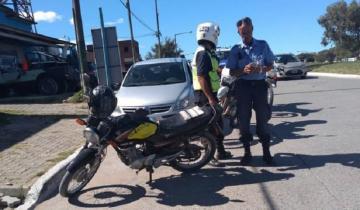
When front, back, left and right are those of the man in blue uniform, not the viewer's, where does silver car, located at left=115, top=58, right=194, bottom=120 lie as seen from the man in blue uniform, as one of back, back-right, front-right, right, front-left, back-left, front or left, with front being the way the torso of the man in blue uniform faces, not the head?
back-right

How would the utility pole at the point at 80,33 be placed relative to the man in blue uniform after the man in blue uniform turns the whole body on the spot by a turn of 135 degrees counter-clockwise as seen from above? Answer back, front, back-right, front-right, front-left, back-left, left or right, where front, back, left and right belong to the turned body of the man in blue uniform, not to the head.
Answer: left

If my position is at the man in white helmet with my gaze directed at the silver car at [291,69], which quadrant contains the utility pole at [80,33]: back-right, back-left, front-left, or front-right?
front-left

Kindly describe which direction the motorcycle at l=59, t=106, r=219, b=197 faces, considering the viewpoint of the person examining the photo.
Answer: facing the viewer and to the left of the viewer

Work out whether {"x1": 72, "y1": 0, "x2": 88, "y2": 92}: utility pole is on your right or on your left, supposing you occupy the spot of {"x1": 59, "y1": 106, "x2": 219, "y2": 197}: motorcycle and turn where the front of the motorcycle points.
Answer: on your right

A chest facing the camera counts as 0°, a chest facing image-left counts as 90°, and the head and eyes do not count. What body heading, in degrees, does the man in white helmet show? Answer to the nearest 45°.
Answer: approximately 270°

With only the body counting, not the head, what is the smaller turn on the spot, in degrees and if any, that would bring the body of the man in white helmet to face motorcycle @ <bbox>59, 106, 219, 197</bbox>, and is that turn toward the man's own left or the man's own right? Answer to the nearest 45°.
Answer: approximately 135° to the man's own right

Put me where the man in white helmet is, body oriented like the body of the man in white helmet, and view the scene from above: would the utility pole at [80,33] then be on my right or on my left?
on my left

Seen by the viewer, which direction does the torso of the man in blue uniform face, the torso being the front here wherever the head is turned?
toward the camera

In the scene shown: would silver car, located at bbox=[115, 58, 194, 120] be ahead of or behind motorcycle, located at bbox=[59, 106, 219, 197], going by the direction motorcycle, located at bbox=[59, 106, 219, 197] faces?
behind

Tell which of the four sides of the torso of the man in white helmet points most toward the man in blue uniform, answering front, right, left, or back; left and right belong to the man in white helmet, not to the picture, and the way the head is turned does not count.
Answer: front

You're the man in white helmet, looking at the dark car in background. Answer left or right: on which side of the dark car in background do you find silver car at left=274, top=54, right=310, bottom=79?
right

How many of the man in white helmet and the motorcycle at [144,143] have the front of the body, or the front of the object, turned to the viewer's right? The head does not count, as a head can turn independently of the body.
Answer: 1

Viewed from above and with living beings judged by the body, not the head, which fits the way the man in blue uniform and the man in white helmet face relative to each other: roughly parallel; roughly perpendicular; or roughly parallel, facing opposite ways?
roughly perpendicular
